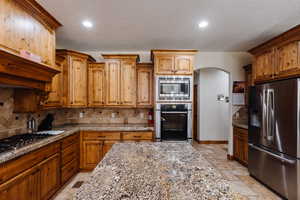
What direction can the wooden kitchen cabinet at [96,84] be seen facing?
toward the camera

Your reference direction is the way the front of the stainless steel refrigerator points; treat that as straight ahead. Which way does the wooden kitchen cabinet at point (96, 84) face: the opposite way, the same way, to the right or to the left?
to the left

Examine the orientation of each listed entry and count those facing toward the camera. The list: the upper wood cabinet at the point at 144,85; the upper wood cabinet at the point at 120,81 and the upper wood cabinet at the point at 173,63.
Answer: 3

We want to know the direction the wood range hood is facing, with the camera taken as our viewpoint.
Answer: facing the viewer and to the right of the viewer

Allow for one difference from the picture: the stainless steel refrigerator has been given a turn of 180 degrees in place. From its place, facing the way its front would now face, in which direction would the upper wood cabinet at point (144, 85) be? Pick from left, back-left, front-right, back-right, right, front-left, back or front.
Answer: back-left

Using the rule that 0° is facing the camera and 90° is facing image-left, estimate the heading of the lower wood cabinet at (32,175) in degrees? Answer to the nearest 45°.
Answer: approximately 315°

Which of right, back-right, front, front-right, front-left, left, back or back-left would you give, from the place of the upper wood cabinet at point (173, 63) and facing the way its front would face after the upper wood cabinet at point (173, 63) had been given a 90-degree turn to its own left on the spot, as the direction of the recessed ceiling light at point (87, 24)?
back-right

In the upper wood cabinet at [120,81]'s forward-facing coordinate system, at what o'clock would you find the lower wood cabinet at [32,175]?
The lower wood cabinet is roughly at 1 o'clock from the upper wood cabinet.

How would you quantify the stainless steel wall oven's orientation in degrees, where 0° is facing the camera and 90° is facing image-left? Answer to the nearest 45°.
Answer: approximately 0°

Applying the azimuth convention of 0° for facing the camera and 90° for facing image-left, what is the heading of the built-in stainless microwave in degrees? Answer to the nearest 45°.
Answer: approximately 0°

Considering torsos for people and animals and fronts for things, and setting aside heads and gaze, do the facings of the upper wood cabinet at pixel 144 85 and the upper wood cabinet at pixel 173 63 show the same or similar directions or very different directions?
same or similar directions

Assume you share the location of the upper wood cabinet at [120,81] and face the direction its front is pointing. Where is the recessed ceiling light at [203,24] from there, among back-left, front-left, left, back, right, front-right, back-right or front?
front-left

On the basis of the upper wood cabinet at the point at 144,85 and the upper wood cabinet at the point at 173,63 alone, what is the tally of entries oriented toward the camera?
2

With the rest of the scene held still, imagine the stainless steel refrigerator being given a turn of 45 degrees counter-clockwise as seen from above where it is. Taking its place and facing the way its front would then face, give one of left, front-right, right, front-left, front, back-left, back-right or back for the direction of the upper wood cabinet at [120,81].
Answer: right

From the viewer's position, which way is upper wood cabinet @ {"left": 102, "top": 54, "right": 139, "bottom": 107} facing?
facing the viewer
